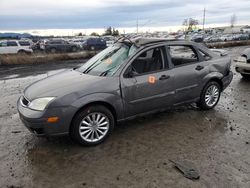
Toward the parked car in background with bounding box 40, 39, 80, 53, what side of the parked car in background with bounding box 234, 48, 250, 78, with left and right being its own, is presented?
right

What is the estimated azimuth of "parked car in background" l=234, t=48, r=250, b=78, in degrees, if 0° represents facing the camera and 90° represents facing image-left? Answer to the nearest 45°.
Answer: approximately 45°

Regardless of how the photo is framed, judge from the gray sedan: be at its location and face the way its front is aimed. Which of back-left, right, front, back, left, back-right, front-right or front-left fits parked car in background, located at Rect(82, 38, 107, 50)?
back-right

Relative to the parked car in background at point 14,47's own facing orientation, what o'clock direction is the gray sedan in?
The gray sedan is roughly at 9 o'clock from the parked car in background.

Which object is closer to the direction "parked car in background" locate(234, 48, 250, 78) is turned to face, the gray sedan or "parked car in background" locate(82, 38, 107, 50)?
the gray sedan

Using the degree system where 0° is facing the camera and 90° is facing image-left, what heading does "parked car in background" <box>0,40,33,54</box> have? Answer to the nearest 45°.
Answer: approximately 90°

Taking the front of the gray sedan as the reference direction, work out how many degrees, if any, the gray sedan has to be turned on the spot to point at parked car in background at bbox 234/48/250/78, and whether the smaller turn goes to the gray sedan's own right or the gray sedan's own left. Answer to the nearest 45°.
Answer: approximately 180°

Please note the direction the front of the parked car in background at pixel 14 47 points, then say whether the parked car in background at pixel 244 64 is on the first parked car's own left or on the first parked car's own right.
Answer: on the first parked car's own left

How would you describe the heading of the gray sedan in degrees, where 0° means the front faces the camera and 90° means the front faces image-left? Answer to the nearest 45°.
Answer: approximately 45°

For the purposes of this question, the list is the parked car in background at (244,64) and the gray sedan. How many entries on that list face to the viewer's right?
0
